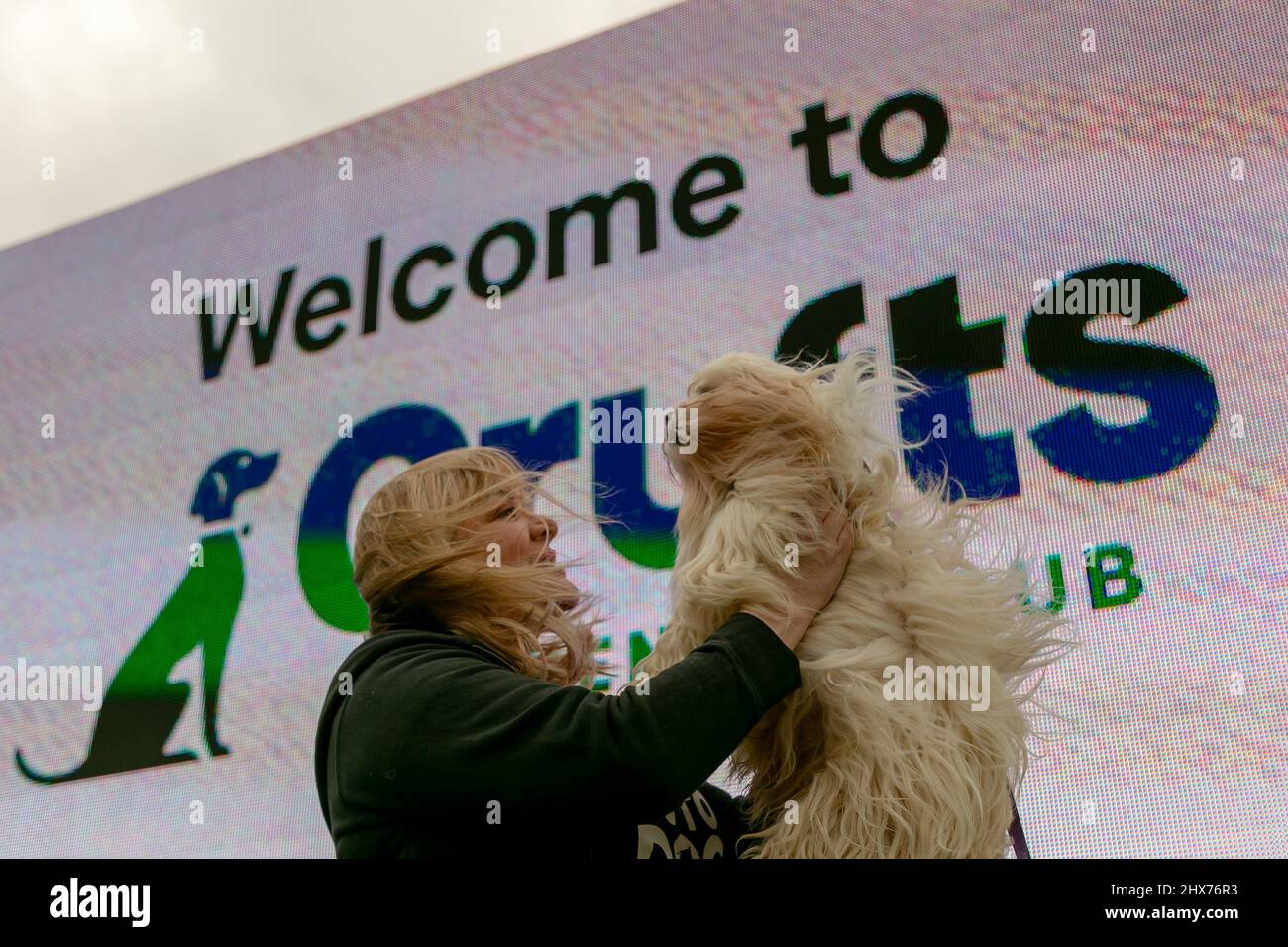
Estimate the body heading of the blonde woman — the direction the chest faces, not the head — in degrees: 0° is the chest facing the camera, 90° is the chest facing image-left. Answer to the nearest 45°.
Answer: approximately 270°

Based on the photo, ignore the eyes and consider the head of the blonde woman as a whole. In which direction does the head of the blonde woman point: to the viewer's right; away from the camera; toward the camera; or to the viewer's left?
to the viewer's right

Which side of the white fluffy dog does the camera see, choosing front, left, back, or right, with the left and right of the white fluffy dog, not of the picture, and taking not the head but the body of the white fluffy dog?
left
